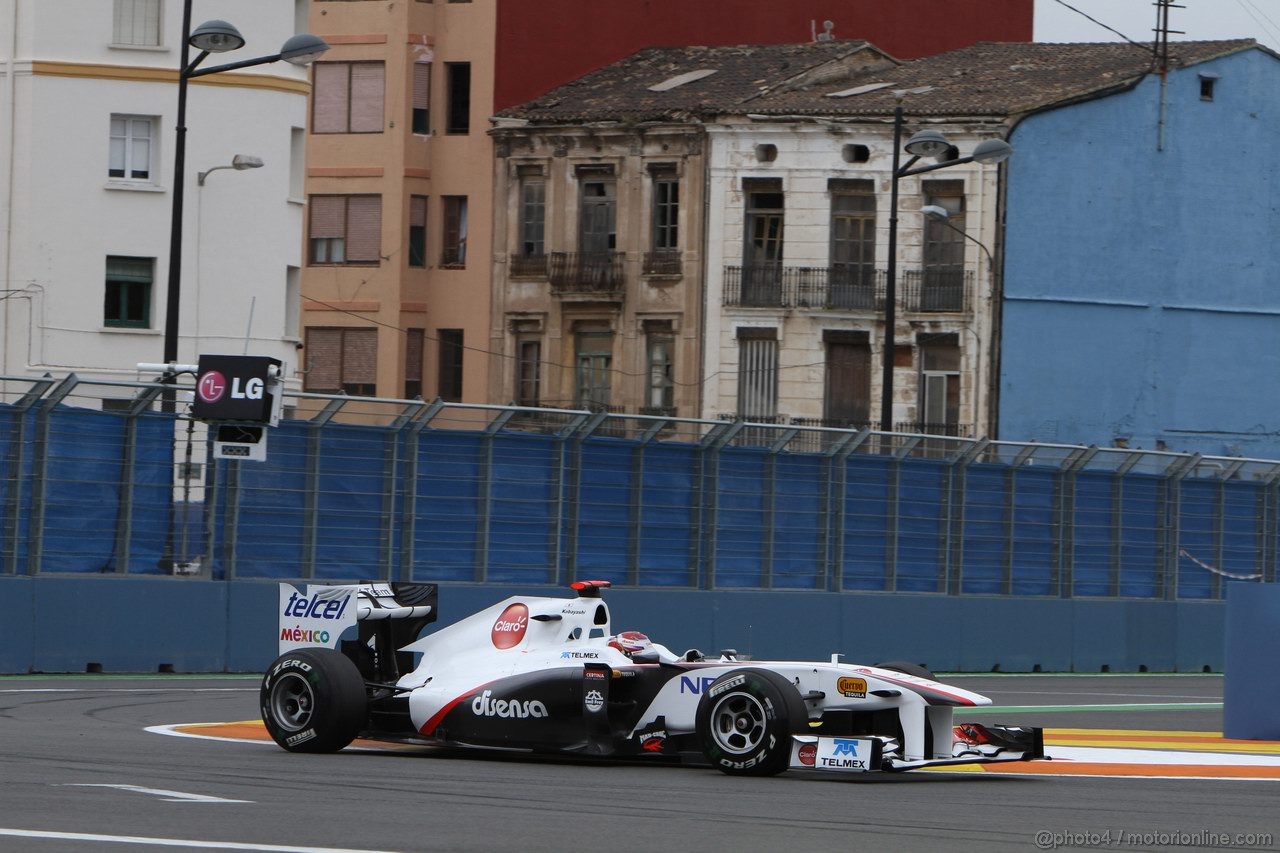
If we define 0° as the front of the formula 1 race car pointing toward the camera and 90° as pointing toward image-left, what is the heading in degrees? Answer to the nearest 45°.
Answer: approximately 315°

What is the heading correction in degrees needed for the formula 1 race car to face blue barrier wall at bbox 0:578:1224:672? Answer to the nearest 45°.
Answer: approximately 135° to its left

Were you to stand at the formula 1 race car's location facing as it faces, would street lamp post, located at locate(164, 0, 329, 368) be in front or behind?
behind

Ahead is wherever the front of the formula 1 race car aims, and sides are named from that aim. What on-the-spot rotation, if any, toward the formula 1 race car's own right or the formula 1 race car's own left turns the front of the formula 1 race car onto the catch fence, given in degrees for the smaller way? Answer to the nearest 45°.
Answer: approximately 135° to the formula 1 race car's own left

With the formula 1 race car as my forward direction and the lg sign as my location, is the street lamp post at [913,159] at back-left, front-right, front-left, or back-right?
back-left

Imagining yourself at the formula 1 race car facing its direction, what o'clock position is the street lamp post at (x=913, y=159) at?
The street lamp post is roughly at 8 o'clock from the formula 1 race car.
